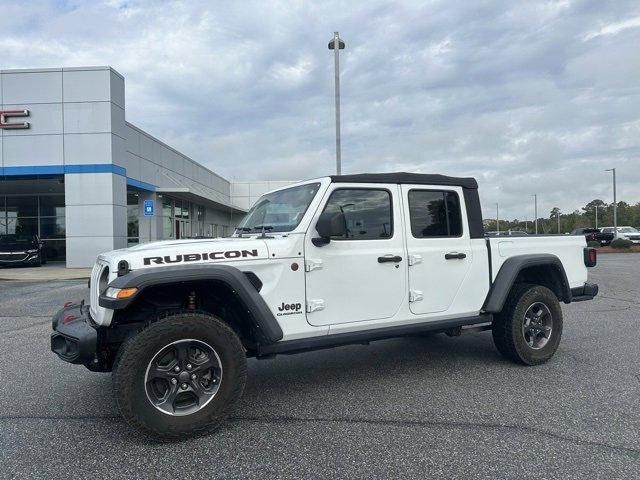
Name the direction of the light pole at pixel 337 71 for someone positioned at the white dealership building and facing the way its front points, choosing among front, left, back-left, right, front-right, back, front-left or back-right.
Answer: front-left

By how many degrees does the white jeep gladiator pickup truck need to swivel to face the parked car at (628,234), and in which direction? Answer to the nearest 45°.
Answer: approximately 180°

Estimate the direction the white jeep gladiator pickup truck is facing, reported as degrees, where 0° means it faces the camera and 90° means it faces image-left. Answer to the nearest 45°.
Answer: approximately 45°

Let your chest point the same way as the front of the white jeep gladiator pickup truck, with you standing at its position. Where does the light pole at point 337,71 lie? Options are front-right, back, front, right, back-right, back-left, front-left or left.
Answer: back-right

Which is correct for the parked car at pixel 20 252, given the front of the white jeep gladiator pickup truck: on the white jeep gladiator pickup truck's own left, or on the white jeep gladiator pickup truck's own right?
on the white jeep gladiator pickup truck's own right

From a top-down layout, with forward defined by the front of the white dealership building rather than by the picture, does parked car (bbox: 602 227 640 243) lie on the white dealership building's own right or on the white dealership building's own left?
on the white dealership building's own left
